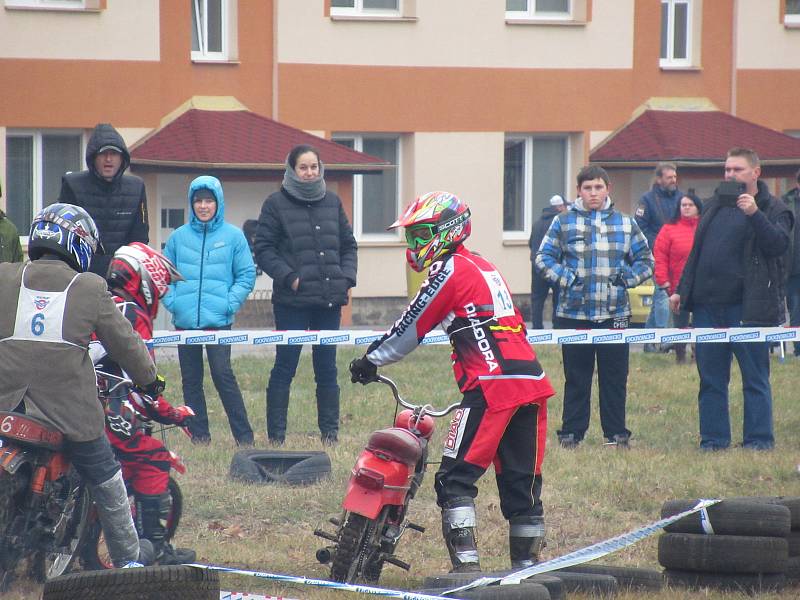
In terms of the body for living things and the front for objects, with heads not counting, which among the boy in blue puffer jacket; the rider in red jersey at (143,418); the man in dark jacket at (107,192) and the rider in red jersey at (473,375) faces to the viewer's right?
the rider in red jersey at (143,418)

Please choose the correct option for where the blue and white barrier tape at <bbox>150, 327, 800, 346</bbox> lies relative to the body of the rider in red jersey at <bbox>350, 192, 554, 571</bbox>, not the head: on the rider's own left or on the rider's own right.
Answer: on the rider's own right

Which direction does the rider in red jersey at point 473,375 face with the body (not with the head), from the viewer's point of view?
to the viewer's left

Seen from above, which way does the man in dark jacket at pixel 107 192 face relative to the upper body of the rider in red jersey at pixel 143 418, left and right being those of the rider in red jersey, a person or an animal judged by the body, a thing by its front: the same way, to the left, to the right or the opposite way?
to the right

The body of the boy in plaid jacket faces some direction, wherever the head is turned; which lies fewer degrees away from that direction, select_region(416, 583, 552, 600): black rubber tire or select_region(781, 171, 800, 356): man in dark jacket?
the black rubber tire

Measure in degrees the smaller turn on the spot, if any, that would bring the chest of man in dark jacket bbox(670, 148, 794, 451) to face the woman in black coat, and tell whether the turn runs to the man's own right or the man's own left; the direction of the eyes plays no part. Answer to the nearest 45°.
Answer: approximately 45° to the man's own right

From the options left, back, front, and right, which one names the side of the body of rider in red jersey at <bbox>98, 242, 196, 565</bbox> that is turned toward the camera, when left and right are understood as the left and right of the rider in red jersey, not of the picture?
right

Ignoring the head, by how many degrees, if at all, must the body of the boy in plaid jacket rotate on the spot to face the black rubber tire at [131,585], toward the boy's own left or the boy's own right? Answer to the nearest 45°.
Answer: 0° — they already face it

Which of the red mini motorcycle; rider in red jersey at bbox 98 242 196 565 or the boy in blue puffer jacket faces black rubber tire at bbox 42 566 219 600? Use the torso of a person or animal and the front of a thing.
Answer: the boy in blue puffer jacket

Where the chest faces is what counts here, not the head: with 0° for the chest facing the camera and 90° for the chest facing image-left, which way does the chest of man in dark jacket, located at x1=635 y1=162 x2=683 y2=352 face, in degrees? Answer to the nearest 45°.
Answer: approximately 315°

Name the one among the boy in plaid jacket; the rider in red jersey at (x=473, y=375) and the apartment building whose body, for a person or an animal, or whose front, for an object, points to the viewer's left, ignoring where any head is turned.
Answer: the rider in red jersey

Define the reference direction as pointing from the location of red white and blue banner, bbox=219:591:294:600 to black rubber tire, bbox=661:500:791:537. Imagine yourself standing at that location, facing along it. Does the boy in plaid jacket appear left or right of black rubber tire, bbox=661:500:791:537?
left

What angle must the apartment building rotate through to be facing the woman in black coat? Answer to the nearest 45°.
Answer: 0° — it already faces them

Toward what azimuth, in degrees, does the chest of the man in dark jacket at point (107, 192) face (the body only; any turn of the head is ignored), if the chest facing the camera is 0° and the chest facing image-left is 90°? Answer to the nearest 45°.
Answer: approximately 0°
